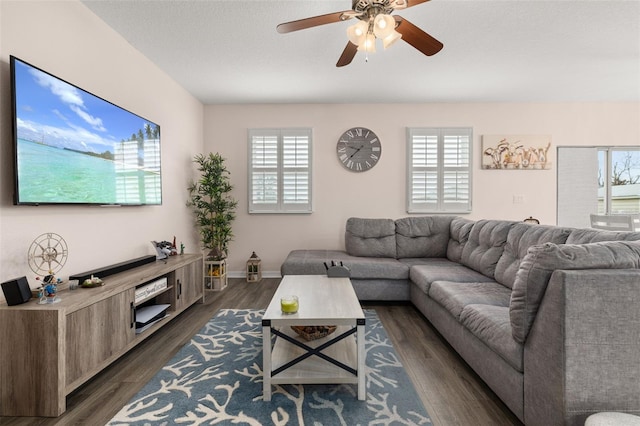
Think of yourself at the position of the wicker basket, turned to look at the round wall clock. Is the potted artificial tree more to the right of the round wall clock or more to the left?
left

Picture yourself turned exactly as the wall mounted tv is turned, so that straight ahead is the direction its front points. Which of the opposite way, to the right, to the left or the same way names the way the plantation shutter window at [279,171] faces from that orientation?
to the right

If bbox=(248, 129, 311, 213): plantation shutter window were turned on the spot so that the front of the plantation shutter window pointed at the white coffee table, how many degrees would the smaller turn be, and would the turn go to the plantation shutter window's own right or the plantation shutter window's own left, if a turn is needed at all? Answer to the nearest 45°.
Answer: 0° — it already faces it

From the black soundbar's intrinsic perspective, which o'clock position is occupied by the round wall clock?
The round wall clock is roughly at 10 o'clock from the black soundbar.

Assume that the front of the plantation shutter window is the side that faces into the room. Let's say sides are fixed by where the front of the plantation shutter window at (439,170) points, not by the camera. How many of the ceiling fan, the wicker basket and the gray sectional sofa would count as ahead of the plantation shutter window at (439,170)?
3

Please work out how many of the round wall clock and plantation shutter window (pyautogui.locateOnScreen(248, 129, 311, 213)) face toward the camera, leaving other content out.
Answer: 2

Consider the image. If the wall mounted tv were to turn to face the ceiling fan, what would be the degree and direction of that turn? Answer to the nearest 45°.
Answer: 0° — it already faces it

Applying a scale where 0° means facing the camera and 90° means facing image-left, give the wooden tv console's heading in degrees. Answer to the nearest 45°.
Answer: approximately 315°

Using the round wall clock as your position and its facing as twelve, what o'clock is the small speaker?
The small speaker is roughly at 1 o'clock from the round wall clock.

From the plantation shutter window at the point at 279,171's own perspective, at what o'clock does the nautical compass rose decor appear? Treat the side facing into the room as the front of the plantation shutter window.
The nautical compass rose decor is roughly at 1 o'clock from the plantation shutter window.

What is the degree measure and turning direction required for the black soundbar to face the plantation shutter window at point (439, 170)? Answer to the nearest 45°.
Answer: approximately 45° to its left

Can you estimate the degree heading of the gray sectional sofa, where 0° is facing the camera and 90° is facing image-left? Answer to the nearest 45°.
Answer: approximately 45°
